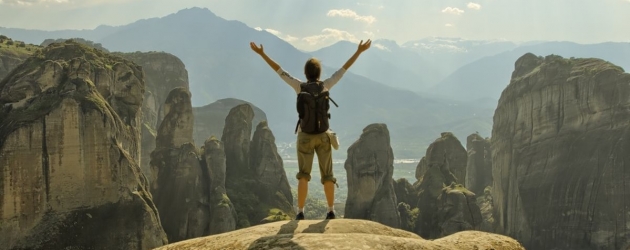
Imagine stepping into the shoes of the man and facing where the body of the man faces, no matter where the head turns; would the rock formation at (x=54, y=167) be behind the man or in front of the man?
in front

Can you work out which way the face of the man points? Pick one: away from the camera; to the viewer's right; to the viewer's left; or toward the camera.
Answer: away from the camera

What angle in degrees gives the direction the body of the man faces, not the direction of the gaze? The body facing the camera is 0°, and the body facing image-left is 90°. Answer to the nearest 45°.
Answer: approximately 180°
